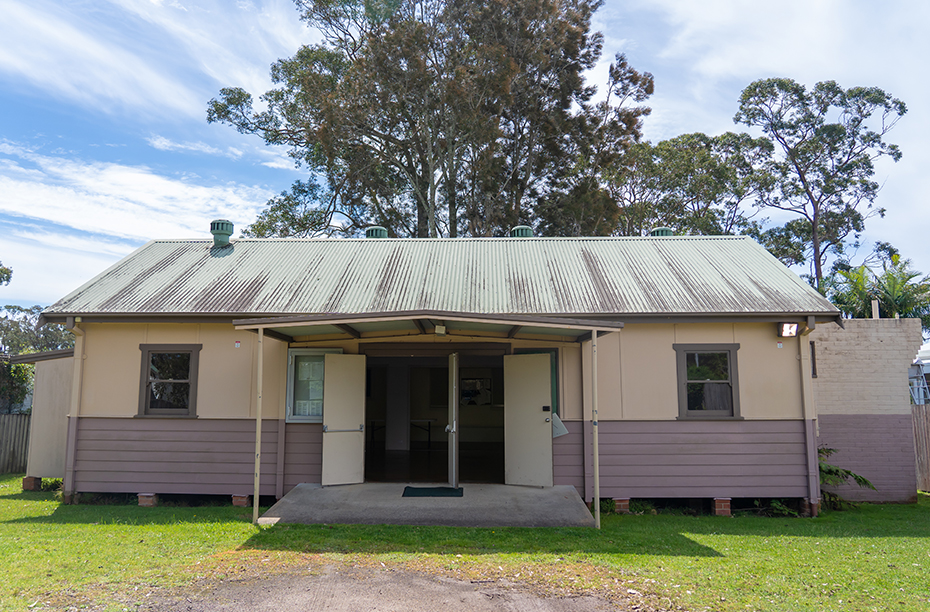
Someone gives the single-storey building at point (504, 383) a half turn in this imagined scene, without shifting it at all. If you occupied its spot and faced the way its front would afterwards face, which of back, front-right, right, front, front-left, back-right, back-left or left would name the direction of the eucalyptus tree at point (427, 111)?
front

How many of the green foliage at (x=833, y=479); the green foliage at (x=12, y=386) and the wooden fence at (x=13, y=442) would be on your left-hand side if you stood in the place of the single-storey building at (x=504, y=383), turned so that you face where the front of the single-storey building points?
1

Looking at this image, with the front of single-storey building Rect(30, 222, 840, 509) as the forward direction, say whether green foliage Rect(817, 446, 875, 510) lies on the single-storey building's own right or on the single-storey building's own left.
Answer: on the single-storey building's own left

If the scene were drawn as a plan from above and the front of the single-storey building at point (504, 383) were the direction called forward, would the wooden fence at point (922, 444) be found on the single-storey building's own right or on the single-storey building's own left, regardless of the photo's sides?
on the single-storey building's own left

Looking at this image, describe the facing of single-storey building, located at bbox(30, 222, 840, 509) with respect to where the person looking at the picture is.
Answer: facing the viewer

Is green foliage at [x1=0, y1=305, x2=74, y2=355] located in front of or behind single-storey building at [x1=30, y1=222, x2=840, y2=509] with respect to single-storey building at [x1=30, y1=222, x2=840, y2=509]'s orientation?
behind

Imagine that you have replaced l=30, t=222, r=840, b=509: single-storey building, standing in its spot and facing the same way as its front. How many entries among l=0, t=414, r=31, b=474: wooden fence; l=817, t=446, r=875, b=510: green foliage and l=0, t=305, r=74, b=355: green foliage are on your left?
1

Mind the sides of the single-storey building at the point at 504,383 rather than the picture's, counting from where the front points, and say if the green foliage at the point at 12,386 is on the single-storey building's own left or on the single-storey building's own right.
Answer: on the single-storey building's own right

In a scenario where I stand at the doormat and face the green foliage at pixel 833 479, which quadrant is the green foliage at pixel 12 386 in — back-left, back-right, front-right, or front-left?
back-left

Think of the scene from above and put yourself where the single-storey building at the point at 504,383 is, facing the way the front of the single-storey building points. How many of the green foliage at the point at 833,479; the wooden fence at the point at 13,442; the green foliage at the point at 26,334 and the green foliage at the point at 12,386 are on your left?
1
